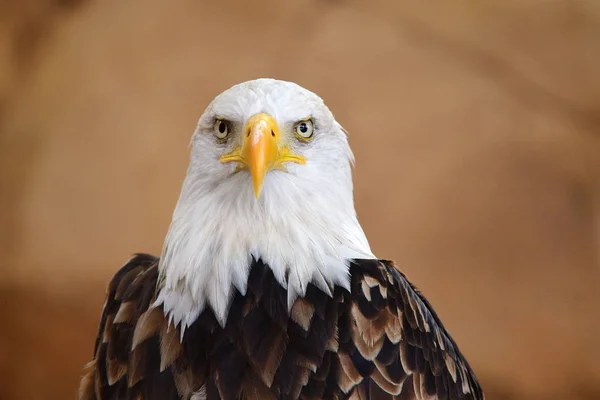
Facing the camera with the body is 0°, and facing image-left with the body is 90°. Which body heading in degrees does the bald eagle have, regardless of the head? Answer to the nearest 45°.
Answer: approximately 0°
